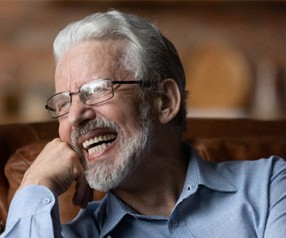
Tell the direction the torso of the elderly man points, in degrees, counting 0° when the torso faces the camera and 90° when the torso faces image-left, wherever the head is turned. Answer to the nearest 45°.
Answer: approximately 45°

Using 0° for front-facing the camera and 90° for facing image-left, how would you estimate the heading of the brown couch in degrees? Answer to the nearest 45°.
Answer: approximately 0°
